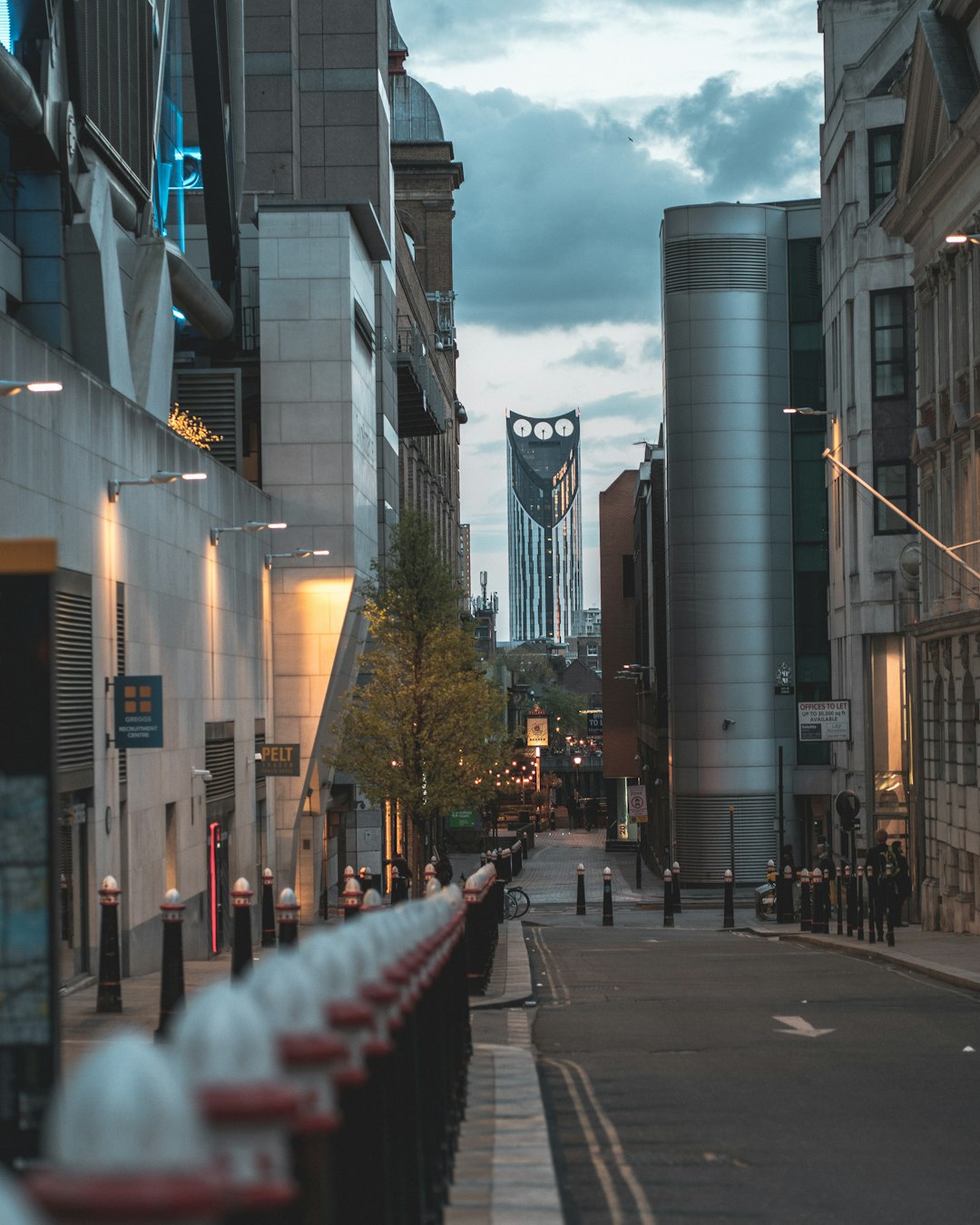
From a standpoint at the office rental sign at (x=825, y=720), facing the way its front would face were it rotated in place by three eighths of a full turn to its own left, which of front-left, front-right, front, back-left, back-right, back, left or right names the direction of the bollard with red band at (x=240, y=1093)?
back-right

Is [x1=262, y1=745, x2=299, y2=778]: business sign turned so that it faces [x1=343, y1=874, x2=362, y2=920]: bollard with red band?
yes

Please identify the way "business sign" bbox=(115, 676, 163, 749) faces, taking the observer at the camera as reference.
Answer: facing the viewer

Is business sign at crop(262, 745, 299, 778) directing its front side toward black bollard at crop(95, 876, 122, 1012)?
yes

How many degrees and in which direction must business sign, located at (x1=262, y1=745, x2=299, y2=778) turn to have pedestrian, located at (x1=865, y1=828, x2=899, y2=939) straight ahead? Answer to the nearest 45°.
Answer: approximately 45° to its left

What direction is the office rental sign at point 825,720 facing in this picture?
toward the camera

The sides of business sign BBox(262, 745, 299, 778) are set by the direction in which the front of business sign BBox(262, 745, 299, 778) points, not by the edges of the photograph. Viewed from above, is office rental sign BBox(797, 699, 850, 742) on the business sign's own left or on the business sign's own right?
on the business sign's own left

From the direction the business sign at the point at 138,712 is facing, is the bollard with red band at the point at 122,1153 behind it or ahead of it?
ahead

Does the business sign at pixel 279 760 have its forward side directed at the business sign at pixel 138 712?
yes
